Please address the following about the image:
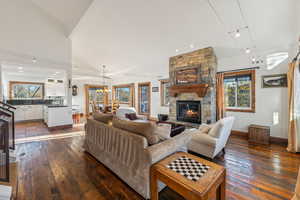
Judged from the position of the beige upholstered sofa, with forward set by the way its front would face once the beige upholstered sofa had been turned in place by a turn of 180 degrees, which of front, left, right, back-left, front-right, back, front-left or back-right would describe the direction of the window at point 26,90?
right

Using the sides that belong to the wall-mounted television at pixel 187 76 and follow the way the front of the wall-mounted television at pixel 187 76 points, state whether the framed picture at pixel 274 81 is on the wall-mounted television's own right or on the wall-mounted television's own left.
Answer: on the wall-mounted television's own left

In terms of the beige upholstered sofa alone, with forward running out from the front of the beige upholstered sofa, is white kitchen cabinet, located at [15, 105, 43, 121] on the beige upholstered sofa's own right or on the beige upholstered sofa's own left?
on the beige upholstered sofa's own left

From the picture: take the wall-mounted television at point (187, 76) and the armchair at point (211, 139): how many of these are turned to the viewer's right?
0

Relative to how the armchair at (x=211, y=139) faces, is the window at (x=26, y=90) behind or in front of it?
in front

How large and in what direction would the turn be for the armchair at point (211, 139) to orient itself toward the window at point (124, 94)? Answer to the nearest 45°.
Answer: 0° — it already faces it

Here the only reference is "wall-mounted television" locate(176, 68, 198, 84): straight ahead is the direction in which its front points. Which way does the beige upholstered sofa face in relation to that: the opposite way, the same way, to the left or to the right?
the opposite way

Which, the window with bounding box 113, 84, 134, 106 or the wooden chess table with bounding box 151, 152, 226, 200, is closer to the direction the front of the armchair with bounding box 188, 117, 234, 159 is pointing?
the window

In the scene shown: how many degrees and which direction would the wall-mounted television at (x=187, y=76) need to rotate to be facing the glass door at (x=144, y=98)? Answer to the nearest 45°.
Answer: approximately 90° to its right

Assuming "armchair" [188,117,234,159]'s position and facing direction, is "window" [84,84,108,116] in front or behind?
in front

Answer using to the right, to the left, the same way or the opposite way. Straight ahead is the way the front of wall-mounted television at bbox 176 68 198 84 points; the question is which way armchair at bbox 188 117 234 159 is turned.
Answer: to the right

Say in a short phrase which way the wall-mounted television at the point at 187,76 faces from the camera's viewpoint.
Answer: facing the viewer and to the left of the viewer

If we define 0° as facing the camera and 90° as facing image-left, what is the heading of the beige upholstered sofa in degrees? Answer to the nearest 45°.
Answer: approximately 225°

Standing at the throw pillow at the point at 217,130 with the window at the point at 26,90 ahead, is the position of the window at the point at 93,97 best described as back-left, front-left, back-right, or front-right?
front-right

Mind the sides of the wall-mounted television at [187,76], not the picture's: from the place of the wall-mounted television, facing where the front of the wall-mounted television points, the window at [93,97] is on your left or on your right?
on your right
